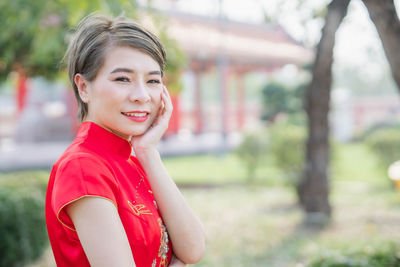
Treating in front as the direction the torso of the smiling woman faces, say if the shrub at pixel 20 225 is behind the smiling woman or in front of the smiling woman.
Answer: behind

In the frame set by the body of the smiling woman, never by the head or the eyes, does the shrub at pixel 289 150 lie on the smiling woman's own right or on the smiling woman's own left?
on the smiling woman's own left

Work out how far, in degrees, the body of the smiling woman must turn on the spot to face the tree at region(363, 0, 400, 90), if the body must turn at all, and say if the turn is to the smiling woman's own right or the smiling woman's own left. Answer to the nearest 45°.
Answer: approximately 90° to the smiling woman's own left

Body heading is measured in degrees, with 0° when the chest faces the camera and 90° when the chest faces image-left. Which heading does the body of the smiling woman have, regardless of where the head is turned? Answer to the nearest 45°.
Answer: approximately 315°

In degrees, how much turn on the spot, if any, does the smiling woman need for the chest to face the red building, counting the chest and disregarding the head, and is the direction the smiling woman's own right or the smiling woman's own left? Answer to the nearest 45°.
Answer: approximately 135° to the smiling woman's own left

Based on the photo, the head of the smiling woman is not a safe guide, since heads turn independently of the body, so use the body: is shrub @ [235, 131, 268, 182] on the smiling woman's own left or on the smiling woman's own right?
on the smiling woman's own left

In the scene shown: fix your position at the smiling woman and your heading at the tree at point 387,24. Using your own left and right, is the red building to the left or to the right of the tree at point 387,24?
left
